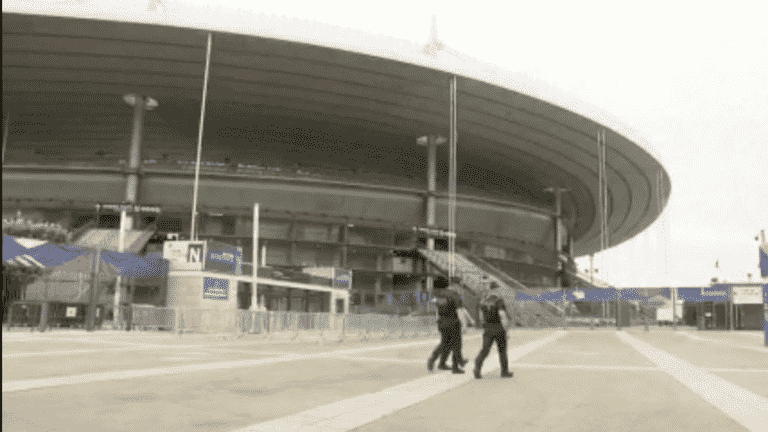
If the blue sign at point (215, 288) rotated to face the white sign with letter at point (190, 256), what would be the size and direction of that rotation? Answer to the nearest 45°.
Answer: approximately 45° to its right

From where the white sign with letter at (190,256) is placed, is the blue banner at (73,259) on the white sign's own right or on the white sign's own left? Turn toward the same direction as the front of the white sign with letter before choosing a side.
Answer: on the white sign's own right

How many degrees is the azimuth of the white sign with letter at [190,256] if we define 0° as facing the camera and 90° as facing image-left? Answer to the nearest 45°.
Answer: approximately 0°

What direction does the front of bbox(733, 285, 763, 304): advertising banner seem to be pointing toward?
toward the camera

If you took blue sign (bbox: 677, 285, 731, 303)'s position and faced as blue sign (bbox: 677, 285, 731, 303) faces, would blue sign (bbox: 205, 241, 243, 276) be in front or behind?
in front

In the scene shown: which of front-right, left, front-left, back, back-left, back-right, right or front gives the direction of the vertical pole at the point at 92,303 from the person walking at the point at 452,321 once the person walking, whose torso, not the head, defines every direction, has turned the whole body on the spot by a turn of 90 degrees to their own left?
front-left

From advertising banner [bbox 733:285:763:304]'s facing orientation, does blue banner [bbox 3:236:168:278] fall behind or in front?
in front

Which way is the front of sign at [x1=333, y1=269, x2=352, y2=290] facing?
toward the camera

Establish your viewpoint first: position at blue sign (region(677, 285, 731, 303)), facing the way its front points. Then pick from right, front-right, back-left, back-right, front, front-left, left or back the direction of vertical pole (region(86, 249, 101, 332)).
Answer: front-right

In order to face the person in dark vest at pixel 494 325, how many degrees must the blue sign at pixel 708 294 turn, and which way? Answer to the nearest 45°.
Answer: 0° — it already faces them

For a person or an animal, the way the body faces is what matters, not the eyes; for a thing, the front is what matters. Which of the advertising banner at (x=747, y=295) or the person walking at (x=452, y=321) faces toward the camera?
the advertising banner

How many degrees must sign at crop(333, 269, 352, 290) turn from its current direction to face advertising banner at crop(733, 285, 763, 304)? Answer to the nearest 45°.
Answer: approximately 90° to its left
